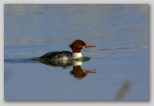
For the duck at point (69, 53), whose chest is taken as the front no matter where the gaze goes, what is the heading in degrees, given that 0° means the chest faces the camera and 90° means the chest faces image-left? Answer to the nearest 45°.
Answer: approximately 270°
